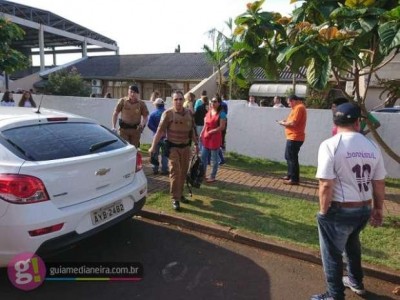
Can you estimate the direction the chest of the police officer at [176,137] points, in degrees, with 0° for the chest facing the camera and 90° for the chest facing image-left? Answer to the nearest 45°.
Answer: approximately 0°

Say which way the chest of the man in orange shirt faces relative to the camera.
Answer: to the viewer's left

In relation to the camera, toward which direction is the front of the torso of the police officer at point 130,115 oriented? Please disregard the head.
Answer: toward the camera

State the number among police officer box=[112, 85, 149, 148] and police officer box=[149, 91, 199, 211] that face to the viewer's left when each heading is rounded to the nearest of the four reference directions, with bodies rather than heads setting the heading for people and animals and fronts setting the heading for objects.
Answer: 0

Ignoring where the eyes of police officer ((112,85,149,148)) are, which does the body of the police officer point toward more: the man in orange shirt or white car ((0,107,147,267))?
the white car

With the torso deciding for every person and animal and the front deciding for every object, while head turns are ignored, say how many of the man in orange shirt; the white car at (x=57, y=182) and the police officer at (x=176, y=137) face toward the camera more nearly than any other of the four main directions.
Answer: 1

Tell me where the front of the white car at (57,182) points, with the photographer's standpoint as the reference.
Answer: facing away from the viewer and to the left of the viewer

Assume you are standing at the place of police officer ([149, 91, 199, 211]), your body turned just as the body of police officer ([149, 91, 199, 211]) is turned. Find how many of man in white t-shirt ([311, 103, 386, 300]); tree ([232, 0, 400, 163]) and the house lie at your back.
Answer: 1

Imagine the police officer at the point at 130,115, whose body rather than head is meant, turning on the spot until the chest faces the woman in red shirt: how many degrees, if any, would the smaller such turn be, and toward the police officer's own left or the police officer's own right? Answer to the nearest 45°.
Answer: approximately 90° to the police officer's own left

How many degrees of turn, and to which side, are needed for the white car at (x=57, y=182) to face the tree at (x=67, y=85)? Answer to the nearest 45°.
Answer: approximately 45° to its right

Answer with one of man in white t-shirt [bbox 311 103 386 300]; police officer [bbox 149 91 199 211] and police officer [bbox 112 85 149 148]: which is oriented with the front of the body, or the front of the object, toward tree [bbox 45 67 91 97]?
the man in white t-shirt

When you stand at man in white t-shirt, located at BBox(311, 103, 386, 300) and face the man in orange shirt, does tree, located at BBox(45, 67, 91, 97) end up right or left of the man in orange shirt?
left

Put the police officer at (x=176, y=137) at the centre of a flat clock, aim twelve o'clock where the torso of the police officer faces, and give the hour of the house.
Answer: The house is roughly at 6 o'clock from the police officer.

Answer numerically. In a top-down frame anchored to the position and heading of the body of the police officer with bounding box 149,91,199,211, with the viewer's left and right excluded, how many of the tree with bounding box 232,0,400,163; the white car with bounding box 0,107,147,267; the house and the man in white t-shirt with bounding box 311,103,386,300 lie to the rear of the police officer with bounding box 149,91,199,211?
1
